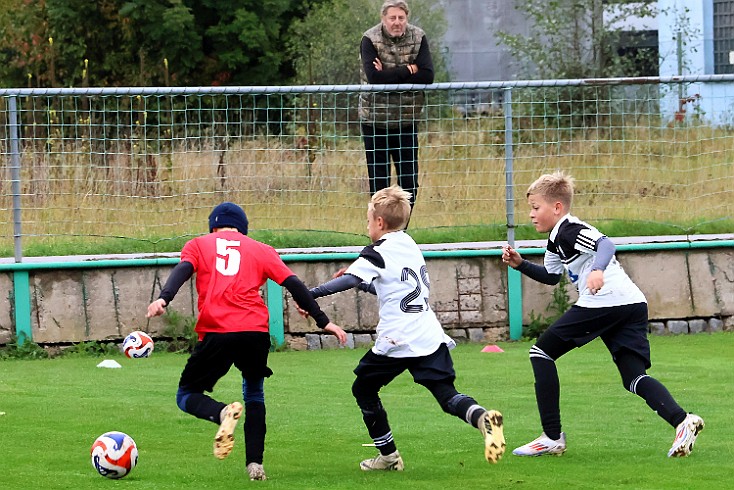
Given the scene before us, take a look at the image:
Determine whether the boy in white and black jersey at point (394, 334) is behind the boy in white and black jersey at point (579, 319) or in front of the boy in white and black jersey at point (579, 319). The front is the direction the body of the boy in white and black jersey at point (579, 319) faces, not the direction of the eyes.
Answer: in front

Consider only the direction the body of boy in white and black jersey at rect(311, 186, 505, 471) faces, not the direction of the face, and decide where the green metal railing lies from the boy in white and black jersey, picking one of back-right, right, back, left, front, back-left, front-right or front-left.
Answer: front-right

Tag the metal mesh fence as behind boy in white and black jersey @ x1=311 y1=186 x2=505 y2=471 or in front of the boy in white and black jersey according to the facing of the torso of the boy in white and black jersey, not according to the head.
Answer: in front

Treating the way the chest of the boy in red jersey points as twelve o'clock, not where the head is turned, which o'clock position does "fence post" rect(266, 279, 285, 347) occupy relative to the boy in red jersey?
The fence post is roughly at 12 o'clock from the boy in red jersey.

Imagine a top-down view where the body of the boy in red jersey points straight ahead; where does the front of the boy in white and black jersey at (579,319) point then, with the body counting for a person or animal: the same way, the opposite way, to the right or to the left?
to the left

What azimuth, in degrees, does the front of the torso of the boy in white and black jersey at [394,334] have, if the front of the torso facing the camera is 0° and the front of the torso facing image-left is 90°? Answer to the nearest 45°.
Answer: approximately 135°

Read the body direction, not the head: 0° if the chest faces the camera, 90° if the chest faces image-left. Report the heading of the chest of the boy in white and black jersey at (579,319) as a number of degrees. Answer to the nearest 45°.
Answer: approximately 90°

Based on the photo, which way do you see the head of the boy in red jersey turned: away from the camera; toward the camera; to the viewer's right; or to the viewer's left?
away from the camera

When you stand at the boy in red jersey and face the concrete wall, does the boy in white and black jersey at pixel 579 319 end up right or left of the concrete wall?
right

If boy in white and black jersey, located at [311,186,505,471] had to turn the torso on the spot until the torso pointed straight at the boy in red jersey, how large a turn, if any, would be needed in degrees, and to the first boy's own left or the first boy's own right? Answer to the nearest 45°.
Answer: approximately 45° to the first boy's own left

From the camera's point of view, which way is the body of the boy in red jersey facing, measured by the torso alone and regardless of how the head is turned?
away from the camera

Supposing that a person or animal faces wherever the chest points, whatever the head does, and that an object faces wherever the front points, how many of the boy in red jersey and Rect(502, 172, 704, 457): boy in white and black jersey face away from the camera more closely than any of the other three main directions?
1
